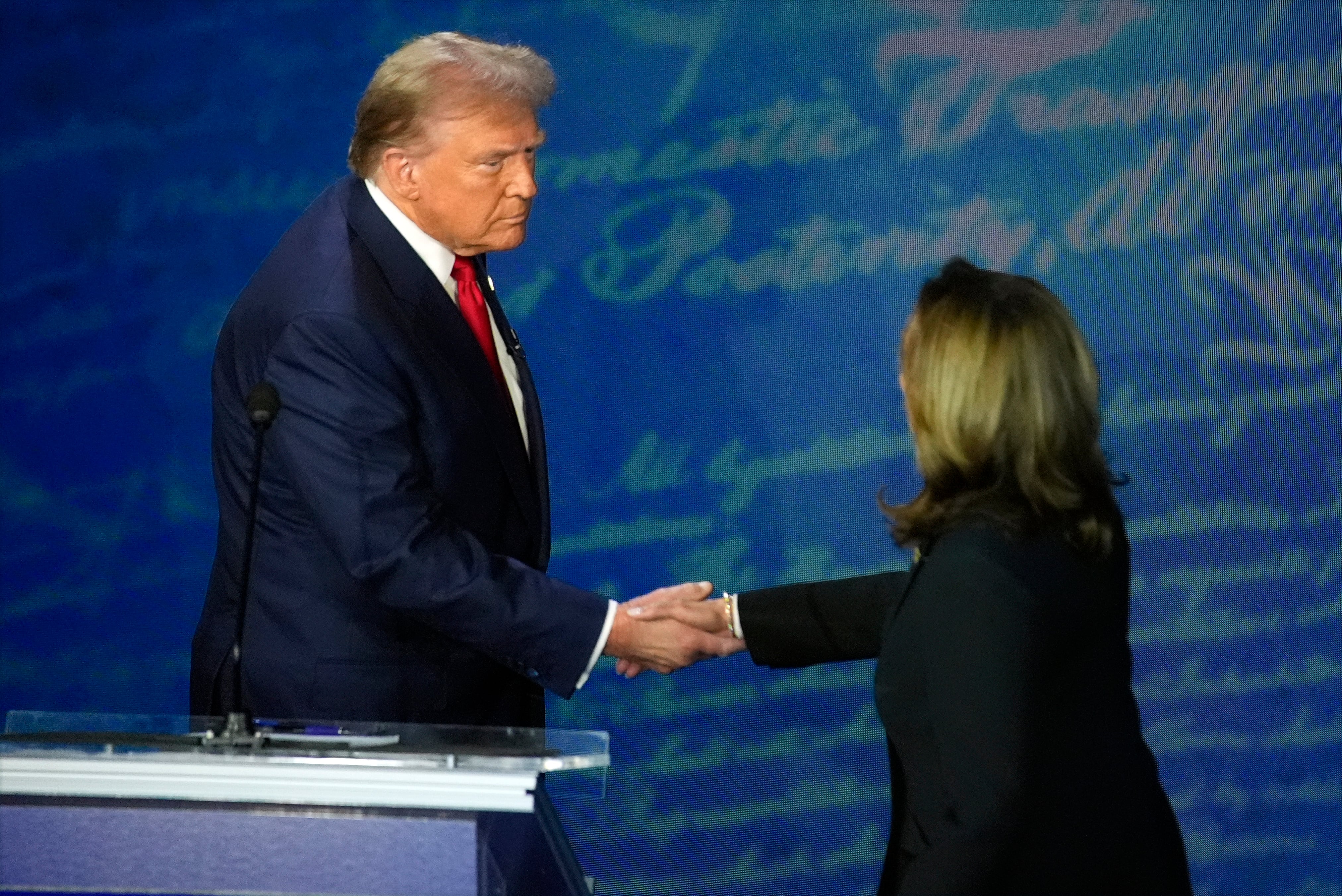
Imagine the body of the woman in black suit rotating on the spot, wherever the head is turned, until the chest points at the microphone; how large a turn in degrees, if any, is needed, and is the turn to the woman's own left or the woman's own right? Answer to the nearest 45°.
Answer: approximately 45° to the woman's own left

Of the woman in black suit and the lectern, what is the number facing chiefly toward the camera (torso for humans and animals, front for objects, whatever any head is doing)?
1

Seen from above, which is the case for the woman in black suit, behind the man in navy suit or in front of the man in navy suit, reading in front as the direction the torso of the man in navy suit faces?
in front

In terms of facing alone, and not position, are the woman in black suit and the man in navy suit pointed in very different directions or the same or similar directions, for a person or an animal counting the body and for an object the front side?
very different directions

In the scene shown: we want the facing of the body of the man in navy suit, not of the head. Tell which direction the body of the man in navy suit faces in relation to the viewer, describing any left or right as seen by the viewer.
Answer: facing the viewer and to the right of the viewer

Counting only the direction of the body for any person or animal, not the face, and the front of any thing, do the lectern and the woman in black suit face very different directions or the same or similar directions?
very different directions

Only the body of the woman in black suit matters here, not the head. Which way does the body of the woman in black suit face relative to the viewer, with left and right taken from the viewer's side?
facing away from the viewer and to the left of the viewer

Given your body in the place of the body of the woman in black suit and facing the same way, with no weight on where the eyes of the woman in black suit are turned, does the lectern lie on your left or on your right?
on your left

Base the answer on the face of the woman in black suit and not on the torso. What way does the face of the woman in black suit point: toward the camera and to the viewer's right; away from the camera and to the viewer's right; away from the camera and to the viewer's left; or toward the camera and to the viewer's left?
away from the camera and to the viewer's left

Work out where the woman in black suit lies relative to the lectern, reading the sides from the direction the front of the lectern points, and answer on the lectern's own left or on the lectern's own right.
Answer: on the lectern's own left
